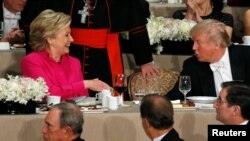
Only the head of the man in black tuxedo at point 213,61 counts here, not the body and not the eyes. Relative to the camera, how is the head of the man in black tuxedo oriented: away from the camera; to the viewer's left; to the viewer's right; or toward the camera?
to the viewer's left

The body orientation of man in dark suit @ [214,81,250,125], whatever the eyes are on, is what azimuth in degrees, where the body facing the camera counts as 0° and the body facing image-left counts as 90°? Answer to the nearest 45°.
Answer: approximately 90°

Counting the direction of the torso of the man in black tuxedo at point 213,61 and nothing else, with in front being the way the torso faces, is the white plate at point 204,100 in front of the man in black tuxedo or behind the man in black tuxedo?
in front

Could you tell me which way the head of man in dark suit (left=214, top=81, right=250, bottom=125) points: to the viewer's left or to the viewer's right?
to the viewer's left

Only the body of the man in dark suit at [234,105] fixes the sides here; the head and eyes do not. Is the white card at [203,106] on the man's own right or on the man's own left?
on the man's own right

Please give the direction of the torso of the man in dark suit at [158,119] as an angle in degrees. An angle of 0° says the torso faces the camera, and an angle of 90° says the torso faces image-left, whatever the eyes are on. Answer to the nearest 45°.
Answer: approximately 135°
